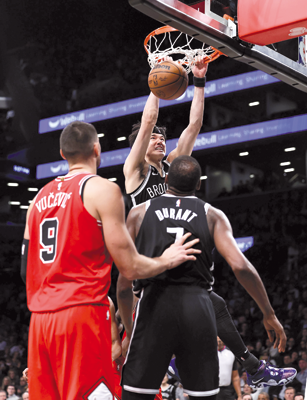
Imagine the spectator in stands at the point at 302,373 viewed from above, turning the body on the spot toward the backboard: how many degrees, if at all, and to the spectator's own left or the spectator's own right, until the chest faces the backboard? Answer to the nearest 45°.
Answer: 0° — they already face it

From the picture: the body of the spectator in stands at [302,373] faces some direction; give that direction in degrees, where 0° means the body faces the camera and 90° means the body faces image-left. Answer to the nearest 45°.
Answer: approximately 0°

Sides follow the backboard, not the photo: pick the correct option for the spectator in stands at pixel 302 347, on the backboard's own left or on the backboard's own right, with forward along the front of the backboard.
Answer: on the backboard's own right

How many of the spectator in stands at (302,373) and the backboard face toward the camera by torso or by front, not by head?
1

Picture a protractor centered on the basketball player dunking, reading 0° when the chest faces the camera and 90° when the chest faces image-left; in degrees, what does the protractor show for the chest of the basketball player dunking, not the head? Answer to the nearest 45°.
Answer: approximately 315°

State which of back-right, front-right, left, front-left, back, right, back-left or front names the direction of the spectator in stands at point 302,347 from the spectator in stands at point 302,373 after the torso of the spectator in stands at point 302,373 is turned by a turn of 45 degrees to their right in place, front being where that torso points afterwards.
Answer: back-right

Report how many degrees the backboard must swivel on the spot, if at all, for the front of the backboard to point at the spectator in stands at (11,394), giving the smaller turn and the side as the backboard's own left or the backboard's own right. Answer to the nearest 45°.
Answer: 0° — it already faces them

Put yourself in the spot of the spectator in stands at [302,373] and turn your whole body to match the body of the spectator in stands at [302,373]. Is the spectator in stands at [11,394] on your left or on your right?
on your right

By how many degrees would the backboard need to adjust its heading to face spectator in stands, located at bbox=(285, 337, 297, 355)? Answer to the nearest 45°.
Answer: approximately 45° to its right
